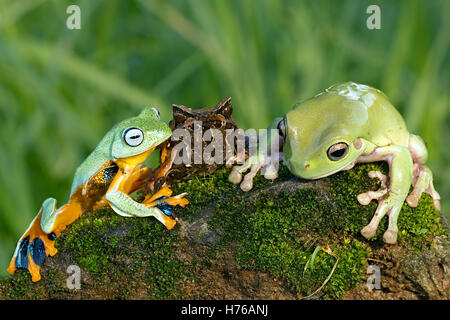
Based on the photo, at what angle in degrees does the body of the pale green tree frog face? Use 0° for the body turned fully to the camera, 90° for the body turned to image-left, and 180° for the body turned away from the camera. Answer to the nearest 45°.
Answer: approximately 45°

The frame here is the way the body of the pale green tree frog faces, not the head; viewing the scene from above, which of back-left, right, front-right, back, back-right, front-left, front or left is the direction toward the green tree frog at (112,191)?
front-right
